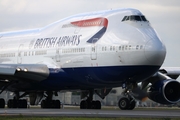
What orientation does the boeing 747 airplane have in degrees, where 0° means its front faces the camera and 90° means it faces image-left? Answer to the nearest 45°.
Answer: approximately 315°
